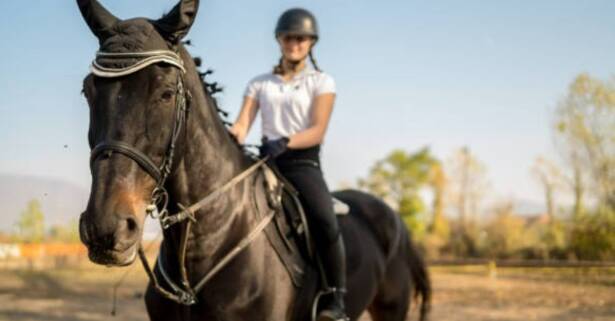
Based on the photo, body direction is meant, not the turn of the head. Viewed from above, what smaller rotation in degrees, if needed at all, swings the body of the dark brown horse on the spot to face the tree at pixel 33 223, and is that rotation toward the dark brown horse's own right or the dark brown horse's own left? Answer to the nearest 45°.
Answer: approximately 135° to the dark brown horse's own right

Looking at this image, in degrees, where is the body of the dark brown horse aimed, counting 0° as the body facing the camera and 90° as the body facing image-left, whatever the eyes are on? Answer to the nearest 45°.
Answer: approximately 45°

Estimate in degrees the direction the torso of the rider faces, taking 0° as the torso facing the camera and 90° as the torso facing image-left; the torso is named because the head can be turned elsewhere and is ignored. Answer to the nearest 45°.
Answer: approximately 45°

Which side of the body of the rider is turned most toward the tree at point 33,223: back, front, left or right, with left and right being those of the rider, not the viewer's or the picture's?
right
